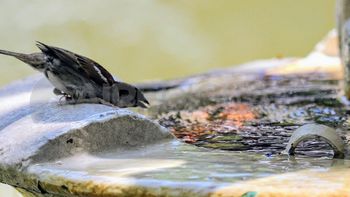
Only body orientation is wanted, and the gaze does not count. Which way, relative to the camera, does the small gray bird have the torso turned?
to the viewer's right
